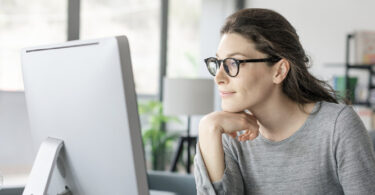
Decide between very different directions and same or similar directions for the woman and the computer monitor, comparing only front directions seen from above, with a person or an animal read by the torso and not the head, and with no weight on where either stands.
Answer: very different directions

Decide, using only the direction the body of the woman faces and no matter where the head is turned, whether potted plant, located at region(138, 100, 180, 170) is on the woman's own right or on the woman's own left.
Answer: on the woman's own right

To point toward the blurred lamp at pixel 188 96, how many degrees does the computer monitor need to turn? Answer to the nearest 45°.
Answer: approximately 45° to its left

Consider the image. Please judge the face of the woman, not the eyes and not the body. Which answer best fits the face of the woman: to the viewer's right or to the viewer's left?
to the viewer's left

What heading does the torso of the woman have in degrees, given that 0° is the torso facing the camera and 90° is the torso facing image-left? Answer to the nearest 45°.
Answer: approximately 45°

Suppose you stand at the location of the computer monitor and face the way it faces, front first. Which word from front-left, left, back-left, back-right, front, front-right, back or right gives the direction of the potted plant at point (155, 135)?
front-left

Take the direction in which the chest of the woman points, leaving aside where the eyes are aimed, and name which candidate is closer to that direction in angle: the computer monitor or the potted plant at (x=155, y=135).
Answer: the computer monitor

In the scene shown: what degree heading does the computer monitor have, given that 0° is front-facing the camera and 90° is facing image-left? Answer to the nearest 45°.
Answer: approximately 225°
